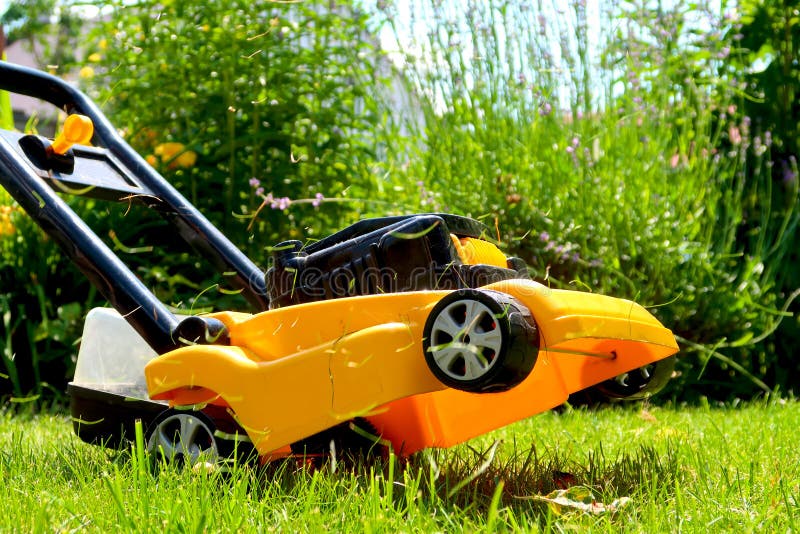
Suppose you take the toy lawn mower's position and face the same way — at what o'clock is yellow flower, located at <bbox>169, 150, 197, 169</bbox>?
The yellow flower is roughly at 7 o'clock from the toy lawn mower.

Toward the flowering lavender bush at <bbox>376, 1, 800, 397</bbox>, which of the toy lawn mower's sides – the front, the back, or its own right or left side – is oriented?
left

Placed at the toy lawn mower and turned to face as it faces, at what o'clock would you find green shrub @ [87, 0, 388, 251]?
The green shrub is roughly at 7 o'clock from the toy lawn mower.

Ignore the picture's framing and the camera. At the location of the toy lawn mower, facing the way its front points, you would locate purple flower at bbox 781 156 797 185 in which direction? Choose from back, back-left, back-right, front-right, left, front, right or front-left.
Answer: left

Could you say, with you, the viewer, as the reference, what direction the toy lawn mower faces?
facing the viewer and to the right of the viewer
